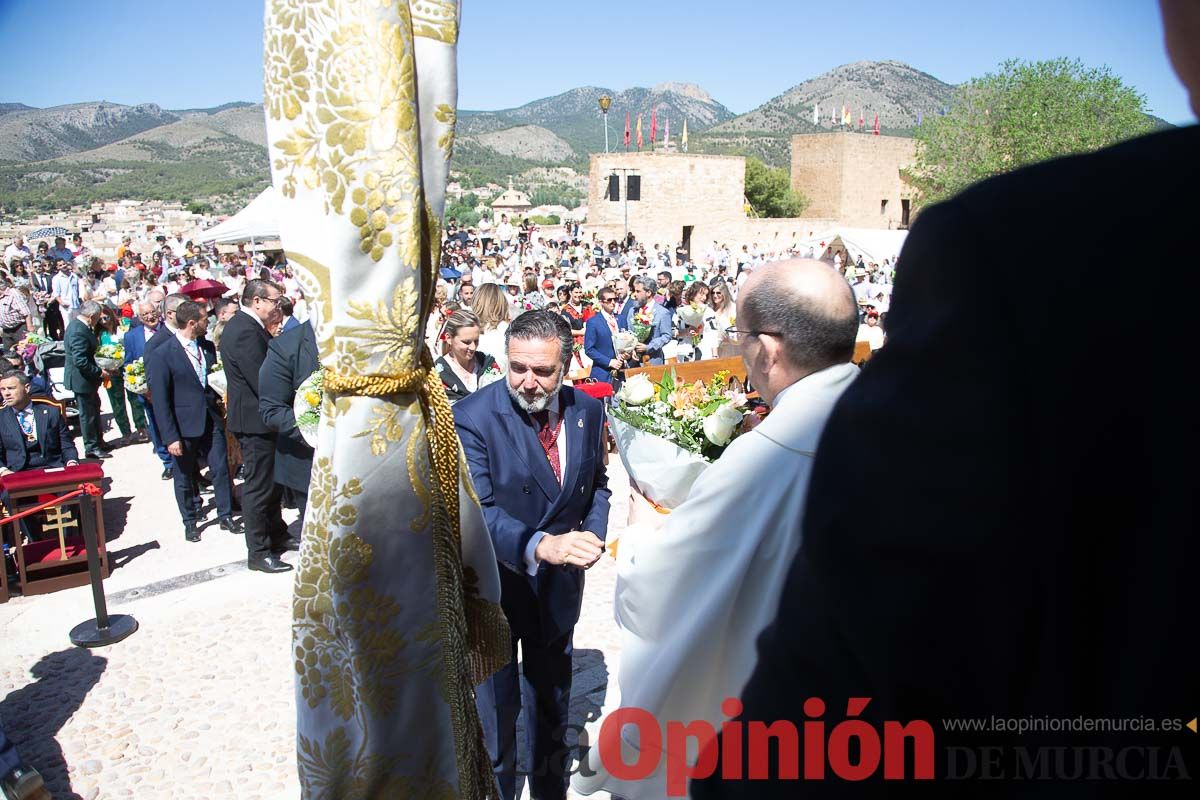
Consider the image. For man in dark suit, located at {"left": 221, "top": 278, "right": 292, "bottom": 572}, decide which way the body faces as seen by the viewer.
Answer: to the viewer's right

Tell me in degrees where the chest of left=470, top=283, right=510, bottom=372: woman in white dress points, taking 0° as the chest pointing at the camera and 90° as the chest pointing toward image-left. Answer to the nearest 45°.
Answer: approximately 180°

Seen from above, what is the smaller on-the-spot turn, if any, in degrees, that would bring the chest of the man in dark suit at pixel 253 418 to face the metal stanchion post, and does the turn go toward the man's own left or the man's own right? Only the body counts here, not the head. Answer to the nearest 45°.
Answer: approximately 135° to the man's own right

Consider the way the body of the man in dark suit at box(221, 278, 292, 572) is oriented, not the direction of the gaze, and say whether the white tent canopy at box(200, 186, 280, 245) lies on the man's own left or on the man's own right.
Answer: on the man's own left

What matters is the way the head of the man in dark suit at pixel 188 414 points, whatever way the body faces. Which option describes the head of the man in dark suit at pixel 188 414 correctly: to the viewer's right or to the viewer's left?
to the viewer's right

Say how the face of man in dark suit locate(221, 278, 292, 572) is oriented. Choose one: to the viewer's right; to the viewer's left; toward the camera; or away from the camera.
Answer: to the viewer's right

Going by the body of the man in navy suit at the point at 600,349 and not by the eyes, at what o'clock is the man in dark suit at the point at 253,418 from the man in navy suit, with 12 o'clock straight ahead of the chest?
The man in dark suit is roughly at 3 o'clock from the man in navy suit.

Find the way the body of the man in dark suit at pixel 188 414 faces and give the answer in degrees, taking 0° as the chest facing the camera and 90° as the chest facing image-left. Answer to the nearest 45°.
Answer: approximately 315°
